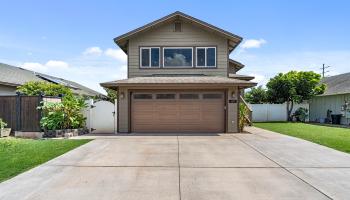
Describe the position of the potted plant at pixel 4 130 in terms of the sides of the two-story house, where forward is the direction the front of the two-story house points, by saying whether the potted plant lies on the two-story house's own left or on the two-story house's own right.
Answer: on the two-story house's own right

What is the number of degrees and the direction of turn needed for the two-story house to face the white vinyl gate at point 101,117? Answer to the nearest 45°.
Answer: approximately 90° to its right

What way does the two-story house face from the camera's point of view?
toward the camera

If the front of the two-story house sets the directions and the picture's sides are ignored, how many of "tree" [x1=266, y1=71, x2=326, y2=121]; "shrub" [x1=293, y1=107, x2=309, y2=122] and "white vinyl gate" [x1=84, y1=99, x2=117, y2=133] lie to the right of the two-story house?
1

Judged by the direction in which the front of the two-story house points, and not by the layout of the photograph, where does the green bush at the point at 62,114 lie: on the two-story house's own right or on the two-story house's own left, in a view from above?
on the two-story house's own right

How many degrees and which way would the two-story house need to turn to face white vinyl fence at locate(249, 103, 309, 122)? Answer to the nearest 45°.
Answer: approximately 135° to its left

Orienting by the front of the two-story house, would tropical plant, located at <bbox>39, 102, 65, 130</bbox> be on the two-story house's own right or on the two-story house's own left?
on the two-story house's own right

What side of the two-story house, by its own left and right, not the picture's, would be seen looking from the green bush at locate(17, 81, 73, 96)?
right

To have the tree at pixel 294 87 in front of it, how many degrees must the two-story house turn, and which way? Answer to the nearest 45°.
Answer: approximately 135° to its left

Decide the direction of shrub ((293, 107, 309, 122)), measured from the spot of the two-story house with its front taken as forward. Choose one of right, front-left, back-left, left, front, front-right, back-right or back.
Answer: back-left
